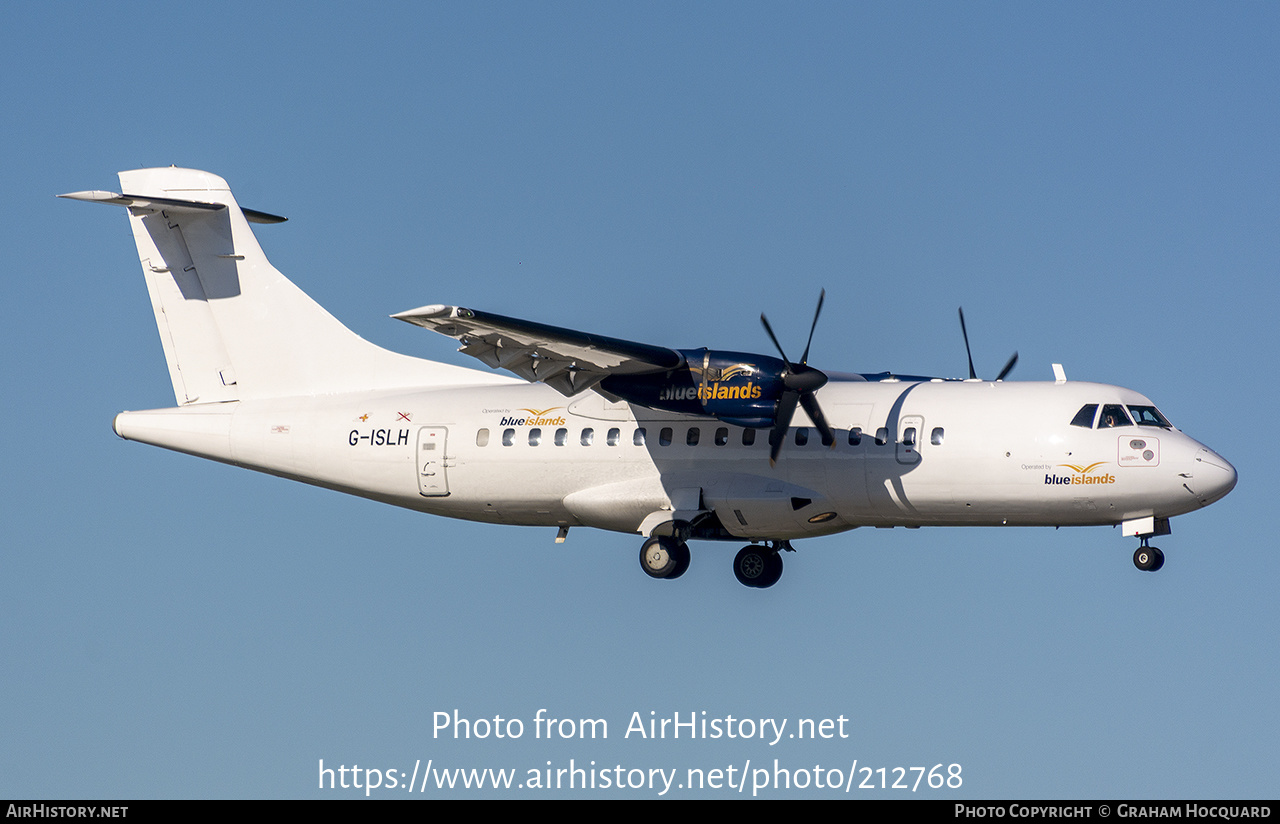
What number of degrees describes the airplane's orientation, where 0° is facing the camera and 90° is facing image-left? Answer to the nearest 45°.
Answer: approximately 315°
